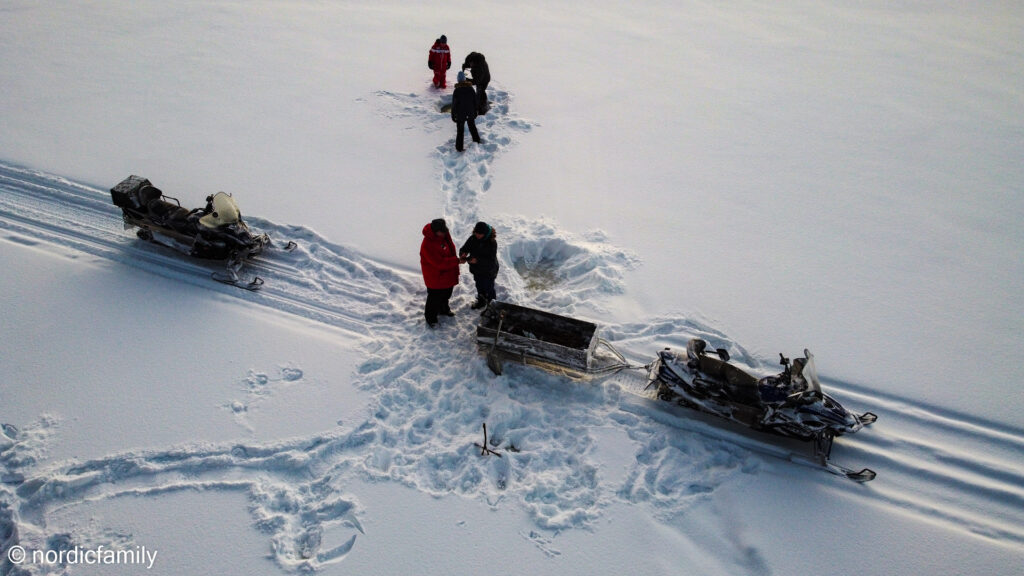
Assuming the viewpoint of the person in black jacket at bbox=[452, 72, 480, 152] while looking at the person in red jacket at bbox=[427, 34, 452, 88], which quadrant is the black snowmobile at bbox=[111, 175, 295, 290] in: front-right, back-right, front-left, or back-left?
back-left

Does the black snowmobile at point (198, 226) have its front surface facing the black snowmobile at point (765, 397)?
yes

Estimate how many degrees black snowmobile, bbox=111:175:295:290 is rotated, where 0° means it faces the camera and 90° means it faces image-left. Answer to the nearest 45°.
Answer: approximately 315°

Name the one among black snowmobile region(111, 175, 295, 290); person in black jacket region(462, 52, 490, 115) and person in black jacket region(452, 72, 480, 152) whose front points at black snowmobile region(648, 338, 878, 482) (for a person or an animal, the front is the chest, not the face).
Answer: black snowmobile region(111, 175, 295, 290)

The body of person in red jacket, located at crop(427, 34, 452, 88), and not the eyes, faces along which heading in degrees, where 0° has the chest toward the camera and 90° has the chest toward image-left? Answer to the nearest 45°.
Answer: approximately 315°

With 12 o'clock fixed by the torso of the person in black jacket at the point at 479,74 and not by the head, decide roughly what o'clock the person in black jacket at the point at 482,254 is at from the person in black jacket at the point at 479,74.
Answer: the person in black jacket at the point at 482,254 is roughly at 9 o'clock from the person in black jacket at the point at 479,74.

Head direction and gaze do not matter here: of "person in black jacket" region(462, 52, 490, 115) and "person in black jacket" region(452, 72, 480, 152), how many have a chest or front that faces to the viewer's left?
1

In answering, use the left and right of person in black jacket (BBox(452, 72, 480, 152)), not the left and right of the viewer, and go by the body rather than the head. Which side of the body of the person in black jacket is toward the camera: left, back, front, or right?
back

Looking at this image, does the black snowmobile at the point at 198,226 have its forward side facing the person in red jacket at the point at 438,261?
yes
